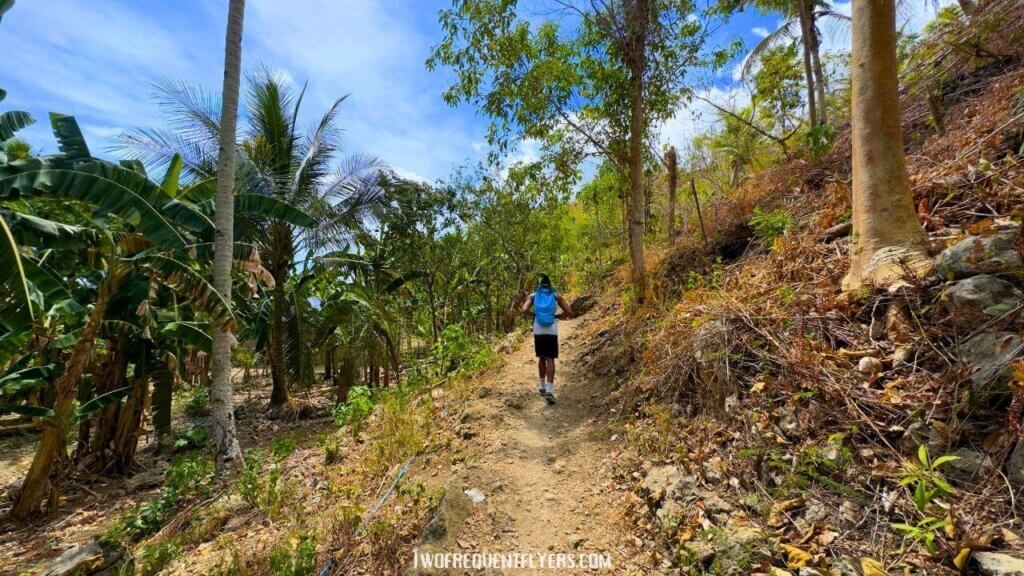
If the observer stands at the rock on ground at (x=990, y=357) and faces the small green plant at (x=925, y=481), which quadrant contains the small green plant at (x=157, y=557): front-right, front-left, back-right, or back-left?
front-right

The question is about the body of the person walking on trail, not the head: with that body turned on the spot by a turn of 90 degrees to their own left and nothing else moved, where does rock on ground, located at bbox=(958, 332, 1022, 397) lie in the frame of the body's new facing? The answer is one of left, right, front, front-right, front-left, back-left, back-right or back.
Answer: back-left

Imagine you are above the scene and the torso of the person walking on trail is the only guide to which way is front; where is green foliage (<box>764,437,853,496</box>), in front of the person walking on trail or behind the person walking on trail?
behind

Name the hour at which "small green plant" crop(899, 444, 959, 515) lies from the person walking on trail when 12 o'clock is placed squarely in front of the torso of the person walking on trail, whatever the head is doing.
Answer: The small green plant is roughly at 5 o'clock from the person walking on trail.

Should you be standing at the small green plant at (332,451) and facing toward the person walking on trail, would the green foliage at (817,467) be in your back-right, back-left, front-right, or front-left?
front-right

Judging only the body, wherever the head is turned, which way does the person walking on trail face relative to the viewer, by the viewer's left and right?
facing away from the viewer

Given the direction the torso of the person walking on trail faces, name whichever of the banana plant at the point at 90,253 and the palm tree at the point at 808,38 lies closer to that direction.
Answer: the palm tree

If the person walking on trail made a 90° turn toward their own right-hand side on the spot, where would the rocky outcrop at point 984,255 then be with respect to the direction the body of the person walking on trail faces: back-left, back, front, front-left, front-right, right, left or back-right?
front-right

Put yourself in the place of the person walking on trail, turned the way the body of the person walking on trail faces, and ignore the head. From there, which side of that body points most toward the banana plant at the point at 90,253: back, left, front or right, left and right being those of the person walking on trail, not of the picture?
left

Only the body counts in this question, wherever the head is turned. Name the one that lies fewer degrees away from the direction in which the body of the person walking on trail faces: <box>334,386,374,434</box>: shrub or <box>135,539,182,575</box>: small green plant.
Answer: the shrub

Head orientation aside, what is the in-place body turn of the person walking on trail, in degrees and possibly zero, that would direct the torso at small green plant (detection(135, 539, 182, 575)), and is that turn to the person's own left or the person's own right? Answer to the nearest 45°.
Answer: approximately 135° to the person's own left

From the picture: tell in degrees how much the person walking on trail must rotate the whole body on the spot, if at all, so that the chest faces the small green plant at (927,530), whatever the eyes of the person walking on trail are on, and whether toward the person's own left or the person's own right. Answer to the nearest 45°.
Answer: approximately 135° to the person's own right

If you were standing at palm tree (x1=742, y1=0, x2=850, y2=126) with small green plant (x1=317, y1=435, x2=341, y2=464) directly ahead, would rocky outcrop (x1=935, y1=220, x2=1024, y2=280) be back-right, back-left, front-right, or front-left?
front-left

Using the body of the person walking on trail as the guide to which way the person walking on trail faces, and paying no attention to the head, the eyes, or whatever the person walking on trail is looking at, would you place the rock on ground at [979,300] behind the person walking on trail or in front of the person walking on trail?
behind

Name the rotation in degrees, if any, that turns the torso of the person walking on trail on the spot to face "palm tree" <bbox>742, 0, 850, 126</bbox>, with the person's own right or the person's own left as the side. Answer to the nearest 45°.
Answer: approximately 45° to the person's own right
